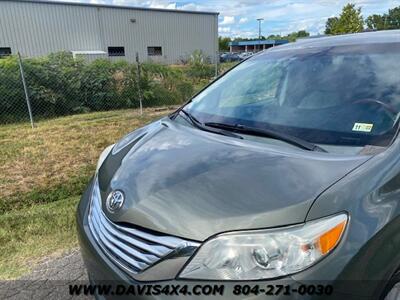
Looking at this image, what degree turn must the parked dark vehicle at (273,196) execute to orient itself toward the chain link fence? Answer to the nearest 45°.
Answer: approximately 90° to its right

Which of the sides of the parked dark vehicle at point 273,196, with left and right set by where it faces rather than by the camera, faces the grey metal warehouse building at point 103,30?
right

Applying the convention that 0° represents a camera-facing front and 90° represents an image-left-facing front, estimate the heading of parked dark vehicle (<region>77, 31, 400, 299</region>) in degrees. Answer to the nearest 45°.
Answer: approximately 45°

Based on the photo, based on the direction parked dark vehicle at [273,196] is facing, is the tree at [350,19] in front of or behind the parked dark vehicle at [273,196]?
behind
